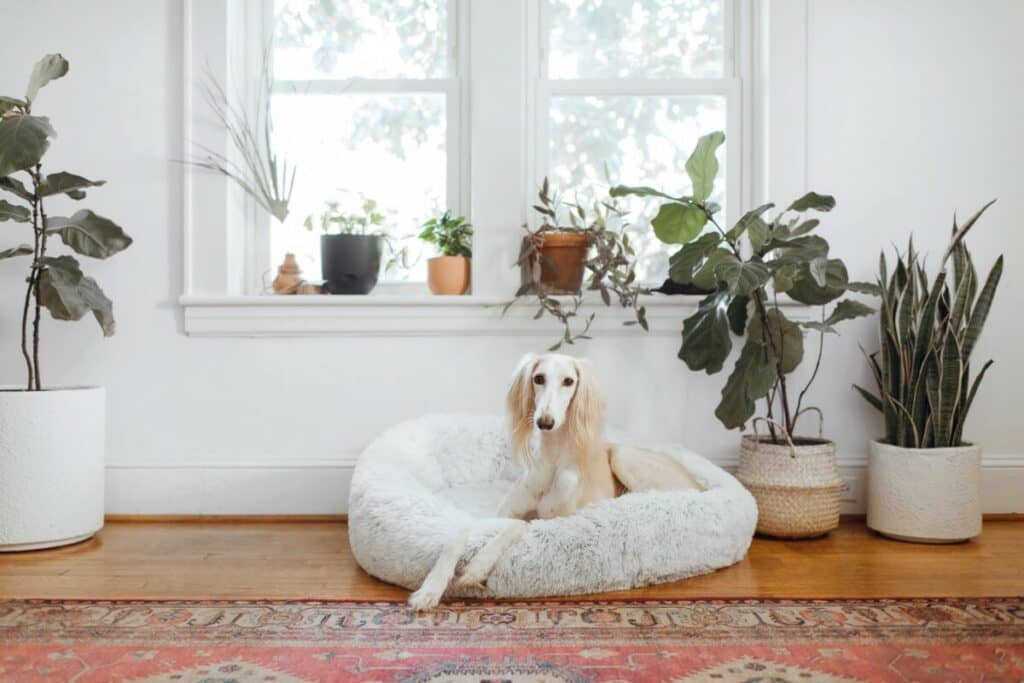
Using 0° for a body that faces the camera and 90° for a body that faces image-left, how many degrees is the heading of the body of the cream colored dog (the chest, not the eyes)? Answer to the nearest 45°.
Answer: approximately 45°

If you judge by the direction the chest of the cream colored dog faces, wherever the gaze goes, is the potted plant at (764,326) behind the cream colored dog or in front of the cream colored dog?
behind

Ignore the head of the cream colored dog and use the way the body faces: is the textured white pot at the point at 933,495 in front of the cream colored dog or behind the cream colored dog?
behind

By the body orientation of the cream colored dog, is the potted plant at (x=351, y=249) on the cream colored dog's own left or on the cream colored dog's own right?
on the cream colored dog's own right

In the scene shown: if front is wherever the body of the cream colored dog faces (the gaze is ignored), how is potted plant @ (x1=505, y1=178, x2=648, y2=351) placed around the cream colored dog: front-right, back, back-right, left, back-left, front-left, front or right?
back-right

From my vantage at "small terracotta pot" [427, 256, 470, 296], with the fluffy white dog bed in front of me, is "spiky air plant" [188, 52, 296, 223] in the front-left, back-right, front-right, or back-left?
back-right

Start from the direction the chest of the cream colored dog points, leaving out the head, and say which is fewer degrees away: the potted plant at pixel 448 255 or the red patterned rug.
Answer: the red patterned rug

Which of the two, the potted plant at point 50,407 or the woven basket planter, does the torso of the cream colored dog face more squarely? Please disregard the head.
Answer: the potted plant

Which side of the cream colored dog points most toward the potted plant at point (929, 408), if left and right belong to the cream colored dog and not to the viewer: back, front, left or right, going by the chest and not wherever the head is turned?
back
